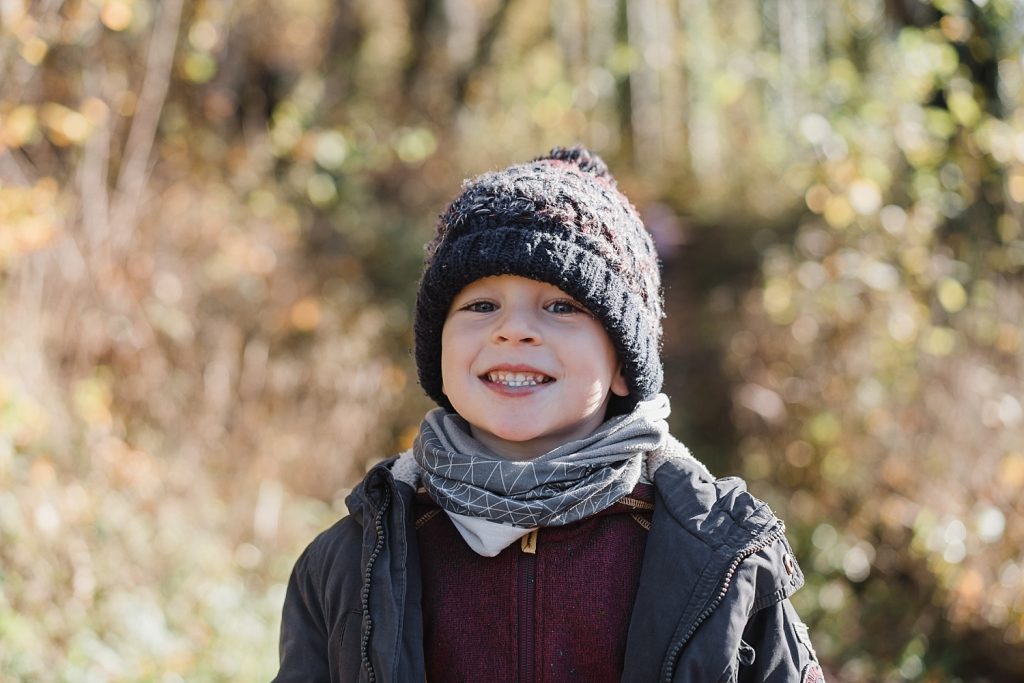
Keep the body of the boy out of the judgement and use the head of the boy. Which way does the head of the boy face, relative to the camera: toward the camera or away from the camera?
toward the camera

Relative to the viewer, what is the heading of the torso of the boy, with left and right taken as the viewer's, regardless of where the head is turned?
facing the viewer
